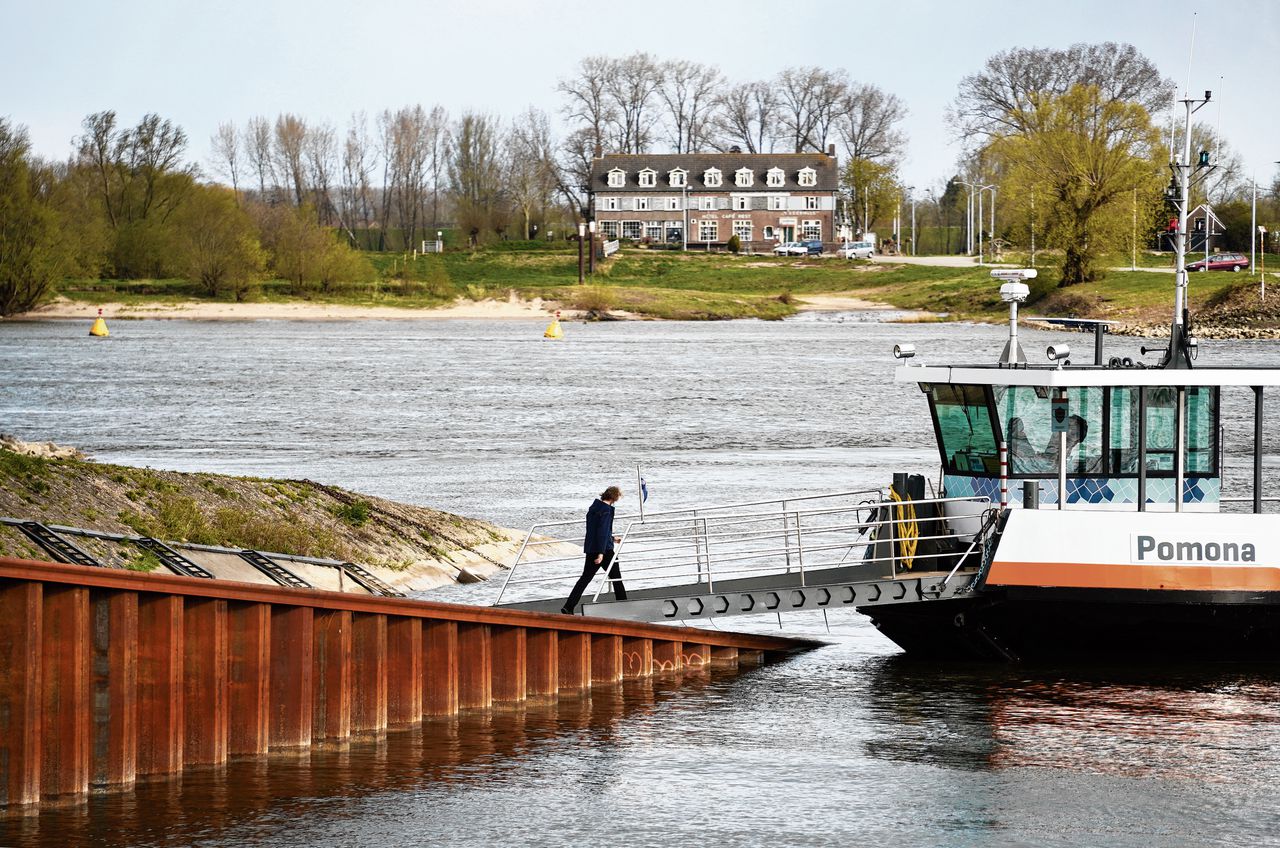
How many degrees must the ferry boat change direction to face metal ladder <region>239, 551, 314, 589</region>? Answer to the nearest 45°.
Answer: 0° — it already faces it

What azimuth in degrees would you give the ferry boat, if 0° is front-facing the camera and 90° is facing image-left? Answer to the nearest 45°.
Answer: approximately 90°

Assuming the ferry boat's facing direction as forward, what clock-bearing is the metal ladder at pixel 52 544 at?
The metal ladder is roughly at 11 o'clock from the ferry boat.

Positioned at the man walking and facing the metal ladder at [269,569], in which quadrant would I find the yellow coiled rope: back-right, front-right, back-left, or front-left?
back-right

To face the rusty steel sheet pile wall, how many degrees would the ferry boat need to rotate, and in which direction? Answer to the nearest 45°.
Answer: approximately 45° to its left
